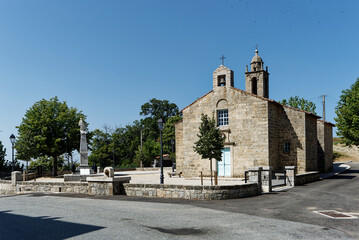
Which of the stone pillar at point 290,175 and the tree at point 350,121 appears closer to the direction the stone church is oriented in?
the stone pillar

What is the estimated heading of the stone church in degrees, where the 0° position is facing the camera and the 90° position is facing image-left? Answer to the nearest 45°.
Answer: approximately 45°

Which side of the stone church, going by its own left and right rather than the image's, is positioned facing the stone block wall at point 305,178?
left

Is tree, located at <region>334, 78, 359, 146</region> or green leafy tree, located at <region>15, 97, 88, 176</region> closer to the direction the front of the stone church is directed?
the green leafy tree

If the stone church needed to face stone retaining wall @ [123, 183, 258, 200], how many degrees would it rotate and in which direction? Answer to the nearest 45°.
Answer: approximately 45° to its left
